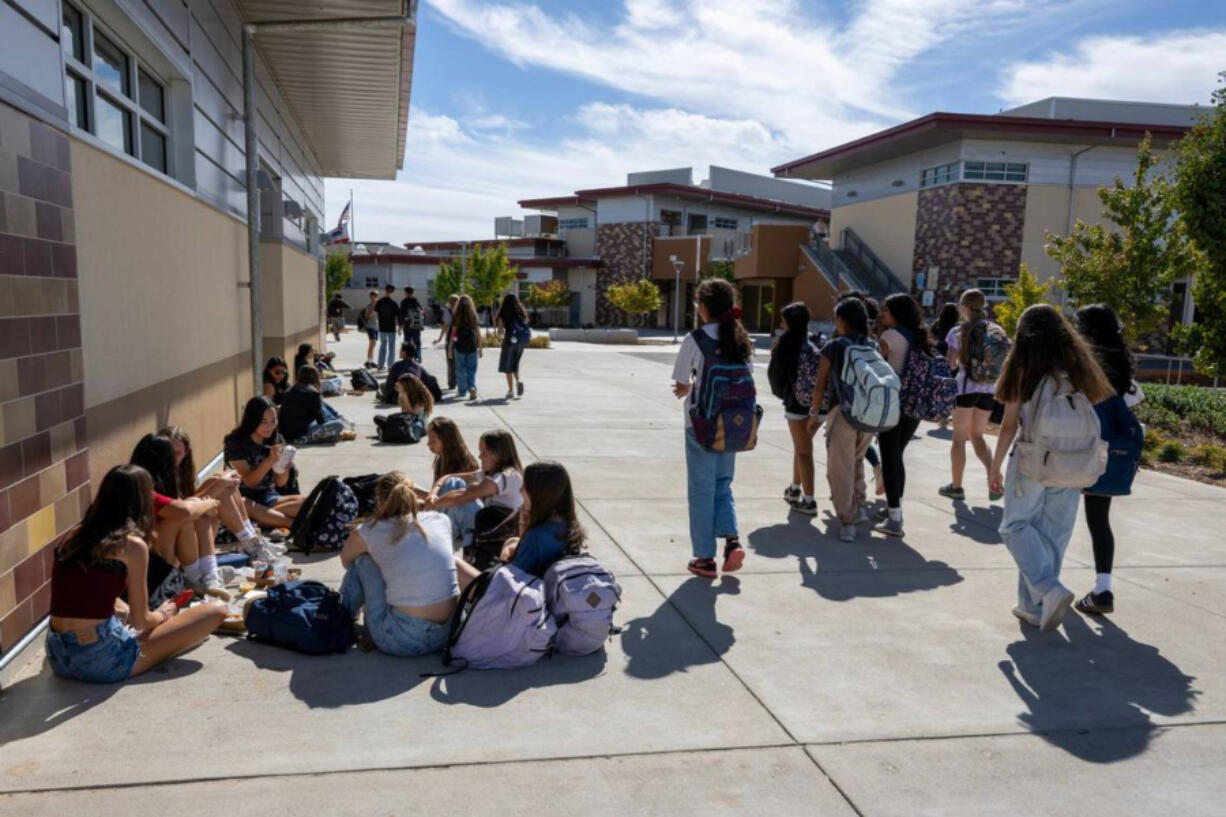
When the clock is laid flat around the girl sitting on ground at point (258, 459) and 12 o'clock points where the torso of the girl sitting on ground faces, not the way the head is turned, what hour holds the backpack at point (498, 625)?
The backpack is roughly at 1 o'clock from the girl sitting on ground.

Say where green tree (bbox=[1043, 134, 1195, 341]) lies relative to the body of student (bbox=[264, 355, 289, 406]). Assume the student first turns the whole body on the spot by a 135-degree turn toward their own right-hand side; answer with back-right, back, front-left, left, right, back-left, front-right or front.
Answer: back

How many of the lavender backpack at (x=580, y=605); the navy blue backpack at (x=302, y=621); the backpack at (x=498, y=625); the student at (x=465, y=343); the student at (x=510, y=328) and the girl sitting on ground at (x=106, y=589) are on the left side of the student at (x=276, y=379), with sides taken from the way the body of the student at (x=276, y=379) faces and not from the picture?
2

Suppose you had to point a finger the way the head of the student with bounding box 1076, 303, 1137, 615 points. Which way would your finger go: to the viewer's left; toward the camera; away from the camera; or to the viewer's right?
away from the camera

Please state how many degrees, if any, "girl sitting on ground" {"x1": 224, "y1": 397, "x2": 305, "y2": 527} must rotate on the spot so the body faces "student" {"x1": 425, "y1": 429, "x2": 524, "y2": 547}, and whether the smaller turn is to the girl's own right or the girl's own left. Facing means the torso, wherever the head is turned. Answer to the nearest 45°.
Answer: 0° — they already face them

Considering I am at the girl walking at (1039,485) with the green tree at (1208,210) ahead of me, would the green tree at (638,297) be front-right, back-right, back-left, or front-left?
front-left

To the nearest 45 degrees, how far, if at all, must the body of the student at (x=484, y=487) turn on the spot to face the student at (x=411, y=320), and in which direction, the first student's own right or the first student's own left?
approximately 90° to the first student's own right

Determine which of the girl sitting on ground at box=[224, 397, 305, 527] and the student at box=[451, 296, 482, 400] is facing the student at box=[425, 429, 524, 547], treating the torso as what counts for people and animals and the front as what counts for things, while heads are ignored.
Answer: the girl sitting on ground

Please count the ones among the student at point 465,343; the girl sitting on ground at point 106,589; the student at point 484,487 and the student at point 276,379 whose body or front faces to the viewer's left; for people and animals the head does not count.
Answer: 1

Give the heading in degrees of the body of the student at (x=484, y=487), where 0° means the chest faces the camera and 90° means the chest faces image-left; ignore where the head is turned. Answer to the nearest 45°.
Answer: approximately 90°

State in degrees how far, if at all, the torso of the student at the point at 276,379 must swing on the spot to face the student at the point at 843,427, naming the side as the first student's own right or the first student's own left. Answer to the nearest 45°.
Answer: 0° — they already face them

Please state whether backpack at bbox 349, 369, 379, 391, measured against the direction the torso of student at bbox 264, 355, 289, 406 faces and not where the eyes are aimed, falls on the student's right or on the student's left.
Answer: on the student's left

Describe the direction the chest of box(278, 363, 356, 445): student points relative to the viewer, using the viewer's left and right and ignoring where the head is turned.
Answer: facing away from the viewer and to the right of the viewer

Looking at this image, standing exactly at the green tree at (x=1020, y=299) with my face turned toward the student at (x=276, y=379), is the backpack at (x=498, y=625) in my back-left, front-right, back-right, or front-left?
front-left
